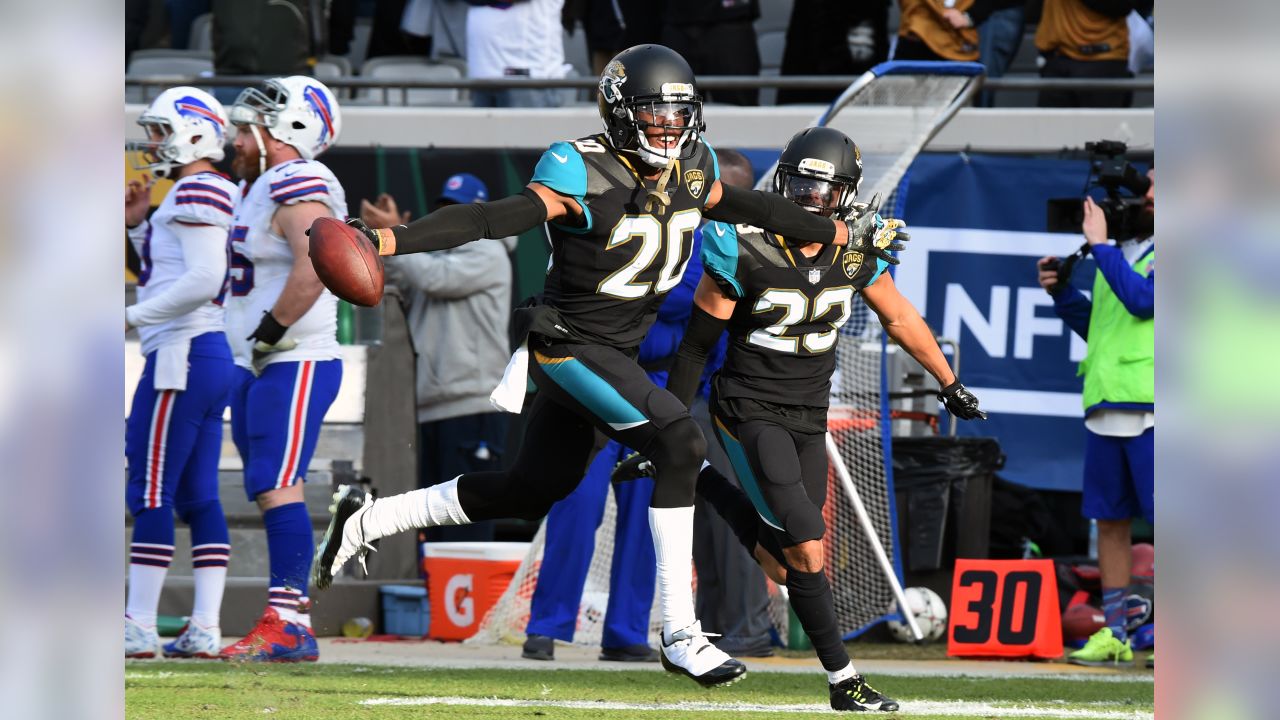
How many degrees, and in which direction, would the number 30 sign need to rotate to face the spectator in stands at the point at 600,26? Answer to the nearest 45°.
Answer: approximately 135° to its right

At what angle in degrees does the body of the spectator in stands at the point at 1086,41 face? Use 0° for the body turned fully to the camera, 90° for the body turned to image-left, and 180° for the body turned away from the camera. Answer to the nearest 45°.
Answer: approximately 0°

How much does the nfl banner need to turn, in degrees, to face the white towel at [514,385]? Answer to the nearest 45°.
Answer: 0° — it already faces it

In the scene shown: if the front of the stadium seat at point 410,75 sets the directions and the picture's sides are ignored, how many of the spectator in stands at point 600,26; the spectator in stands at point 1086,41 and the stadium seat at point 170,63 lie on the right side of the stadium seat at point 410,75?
1

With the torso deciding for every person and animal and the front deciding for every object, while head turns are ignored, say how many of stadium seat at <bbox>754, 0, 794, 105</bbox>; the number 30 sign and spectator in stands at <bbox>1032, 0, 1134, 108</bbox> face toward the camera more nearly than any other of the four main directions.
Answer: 3

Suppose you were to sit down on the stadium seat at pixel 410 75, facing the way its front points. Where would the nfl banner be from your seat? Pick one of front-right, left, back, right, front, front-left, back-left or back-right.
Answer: front-left

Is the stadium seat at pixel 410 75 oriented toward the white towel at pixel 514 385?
yes

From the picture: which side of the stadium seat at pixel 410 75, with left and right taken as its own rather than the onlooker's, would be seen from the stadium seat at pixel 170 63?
right
